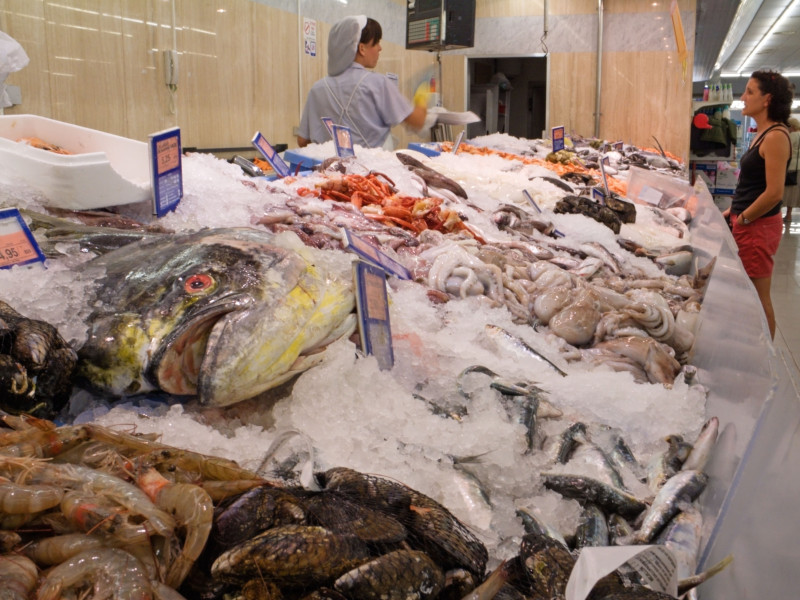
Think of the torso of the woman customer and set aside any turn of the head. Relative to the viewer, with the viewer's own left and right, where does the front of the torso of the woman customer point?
facing to the left of the viewer

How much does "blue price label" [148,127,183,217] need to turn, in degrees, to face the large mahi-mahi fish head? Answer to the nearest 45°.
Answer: approximately 45° to its right

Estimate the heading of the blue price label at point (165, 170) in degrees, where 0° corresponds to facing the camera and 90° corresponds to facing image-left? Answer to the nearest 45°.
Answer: approximately 315°

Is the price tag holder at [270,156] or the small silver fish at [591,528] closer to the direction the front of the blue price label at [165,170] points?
the small silver fish

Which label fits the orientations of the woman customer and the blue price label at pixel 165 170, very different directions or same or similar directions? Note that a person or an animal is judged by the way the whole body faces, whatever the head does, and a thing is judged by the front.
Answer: very different directions

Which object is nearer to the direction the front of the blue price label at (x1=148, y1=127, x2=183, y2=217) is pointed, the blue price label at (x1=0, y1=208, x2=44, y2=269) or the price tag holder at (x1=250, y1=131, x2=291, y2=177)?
the blue price label

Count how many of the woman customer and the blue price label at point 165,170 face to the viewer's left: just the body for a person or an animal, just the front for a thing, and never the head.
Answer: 1

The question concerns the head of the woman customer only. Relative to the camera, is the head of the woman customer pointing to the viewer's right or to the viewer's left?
to the viewer's left

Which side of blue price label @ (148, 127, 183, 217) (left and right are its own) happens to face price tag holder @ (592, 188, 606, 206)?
left
